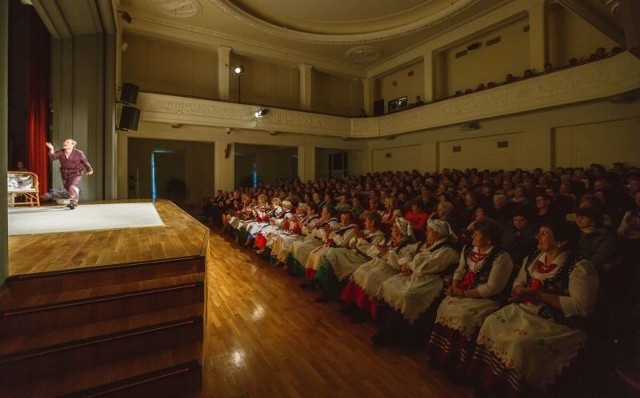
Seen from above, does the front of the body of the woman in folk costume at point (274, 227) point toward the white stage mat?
yes

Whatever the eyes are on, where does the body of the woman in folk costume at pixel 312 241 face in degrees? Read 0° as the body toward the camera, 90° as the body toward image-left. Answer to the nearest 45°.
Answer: approximately 45°

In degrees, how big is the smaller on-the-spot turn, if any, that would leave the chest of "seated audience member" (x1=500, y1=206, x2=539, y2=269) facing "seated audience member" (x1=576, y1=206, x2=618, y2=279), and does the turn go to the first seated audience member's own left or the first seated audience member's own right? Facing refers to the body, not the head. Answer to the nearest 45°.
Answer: approximately 90° to the first seated audience member's own left

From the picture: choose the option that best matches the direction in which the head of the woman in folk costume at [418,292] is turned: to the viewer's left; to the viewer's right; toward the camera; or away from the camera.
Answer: to the viewer's left

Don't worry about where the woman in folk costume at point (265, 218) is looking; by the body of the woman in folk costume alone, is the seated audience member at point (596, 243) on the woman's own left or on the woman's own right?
on the woman's own left

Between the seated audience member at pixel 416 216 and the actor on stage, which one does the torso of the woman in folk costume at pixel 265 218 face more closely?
the actor on stage

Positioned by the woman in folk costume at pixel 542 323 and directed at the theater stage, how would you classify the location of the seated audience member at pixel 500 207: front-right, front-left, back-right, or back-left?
back-right

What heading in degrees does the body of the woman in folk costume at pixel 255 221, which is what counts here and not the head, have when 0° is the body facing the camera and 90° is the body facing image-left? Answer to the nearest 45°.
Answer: approximately 45°

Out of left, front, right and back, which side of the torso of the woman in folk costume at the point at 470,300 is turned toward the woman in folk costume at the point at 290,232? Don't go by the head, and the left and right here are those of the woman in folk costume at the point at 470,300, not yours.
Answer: right
